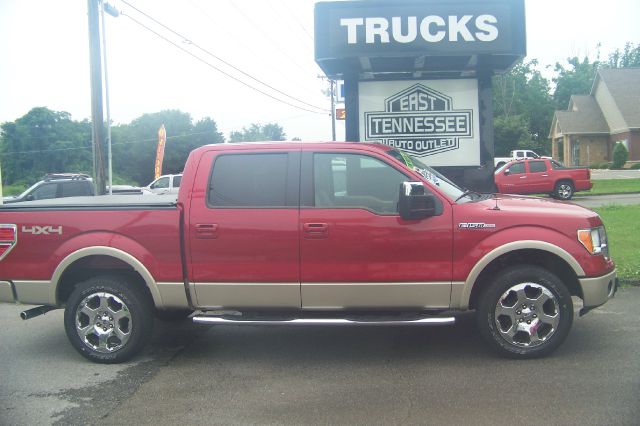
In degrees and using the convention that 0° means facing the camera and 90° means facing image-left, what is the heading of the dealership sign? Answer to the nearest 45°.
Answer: approximately 0°

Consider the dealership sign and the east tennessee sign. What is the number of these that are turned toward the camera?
2

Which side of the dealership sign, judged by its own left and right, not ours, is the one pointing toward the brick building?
back

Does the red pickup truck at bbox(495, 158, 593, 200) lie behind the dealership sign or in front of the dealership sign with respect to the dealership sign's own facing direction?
behind

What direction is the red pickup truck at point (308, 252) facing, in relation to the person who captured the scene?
facing to the right of the viewer

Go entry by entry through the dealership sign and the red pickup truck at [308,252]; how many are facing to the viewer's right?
1

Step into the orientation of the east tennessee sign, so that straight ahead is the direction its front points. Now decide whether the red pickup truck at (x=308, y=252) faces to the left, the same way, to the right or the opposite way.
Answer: to the left

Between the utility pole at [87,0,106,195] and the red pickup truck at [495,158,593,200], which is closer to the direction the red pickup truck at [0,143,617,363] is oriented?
the red pickup truck
